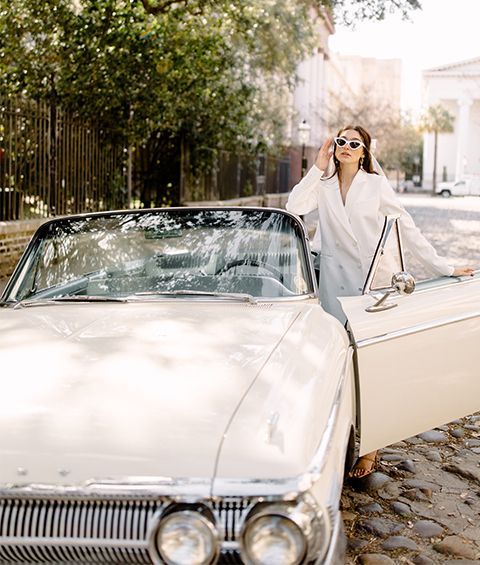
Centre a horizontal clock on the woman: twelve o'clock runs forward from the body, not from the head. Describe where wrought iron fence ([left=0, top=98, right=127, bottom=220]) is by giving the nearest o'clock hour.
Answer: The wrought iron fence is roughly at 5 o'clock from the woman.

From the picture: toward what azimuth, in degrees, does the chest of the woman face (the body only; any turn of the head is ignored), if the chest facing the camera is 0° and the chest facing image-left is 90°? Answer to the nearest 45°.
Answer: approximately 0°

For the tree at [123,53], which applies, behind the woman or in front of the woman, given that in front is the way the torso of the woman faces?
behind

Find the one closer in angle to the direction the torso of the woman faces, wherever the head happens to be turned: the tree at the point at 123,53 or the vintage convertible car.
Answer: the vintage convertible car

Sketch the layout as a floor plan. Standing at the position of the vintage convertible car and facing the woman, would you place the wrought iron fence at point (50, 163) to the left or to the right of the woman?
left

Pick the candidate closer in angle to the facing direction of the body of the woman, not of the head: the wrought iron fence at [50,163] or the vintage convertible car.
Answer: the vintage convertible car
